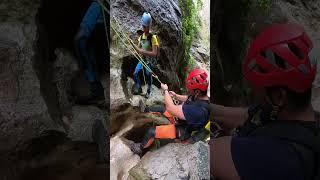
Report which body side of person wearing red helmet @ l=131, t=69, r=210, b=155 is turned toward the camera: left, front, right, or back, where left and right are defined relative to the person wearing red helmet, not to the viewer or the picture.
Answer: left

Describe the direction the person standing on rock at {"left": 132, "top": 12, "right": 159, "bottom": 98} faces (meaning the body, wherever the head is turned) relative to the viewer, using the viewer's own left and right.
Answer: facing the viewer and to the left of the viewer

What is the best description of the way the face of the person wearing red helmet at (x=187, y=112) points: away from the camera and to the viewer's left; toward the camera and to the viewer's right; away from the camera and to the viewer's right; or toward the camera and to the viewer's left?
away from the camera and to the viewer's left

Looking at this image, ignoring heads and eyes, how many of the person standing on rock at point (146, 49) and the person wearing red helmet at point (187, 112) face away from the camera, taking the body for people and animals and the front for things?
0
